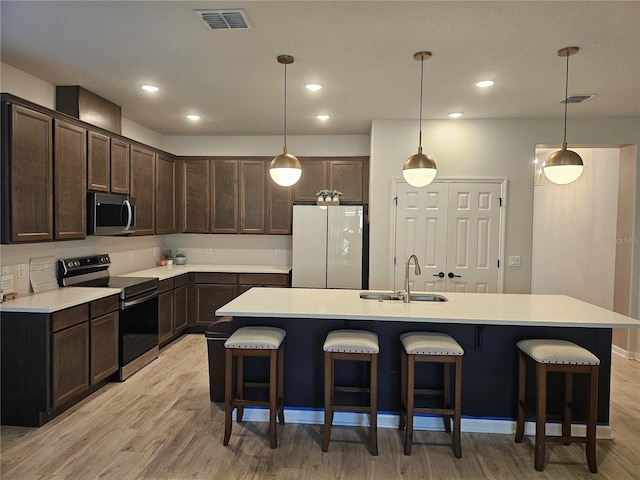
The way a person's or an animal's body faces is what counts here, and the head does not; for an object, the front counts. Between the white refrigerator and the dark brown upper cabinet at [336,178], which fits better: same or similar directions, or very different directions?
same or similar directions

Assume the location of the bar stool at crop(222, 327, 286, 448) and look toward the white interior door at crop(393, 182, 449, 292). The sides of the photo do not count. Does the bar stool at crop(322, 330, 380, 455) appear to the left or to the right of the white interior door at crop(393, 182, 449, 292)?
right

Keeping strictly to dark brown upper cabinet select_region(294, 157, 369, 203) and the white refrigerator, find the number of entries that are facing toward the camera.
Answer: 2

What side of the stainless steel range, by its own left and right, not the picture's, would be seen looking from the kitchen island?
front

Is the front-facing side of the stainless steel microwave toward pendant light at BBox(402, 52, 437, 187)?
yes

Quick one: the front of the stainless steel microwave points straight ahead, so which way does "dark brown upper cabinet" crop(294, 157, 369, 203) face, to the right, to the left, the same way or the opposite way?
to the right

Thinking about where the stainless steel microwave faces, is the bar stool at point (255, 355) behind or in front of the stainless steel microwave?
in front

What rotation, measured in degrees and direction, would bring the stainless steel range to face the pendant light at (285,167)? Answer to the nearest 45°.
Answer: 0° — it already faces it

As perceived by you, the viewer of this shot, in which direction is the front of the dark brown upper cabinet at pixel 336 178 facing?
facing the viewer

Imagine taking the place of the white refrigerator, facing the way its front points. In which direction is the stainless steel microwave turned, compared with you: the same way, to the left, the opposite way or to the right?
to the left

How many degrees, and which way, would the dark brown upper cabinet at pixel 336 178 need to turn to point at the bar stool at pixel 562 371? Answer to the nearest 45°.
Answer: approximately 45° to its left

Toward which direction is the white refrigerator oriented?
toward the camera

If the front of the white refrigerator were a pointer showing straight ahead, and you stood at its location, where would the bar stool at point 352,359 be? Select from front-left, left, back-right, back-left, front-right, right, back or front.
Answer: front
